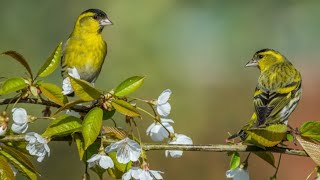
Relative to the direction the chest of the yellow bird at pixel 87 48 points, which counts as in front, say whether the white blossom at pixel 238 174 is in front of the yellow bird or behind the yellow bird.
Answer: in front

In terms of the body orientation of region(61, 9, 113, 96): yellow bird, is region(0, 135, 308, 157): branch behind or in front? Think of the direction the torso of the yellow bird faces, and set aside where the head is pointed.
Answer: in front

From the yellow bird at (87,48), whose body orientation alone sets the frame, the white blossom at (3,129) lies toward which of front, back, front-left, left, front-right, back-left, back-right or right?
front-right

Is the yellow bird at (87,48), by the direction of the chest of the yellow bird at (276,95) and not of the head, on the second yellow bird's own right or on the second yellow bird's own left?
on the second yellow bird's own left

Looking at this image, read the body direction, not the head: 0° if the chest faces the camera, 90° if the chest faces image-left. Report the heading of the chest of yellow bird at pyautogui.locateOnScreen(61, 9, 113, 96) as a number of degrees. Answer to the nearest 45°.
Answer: approximately 315°
